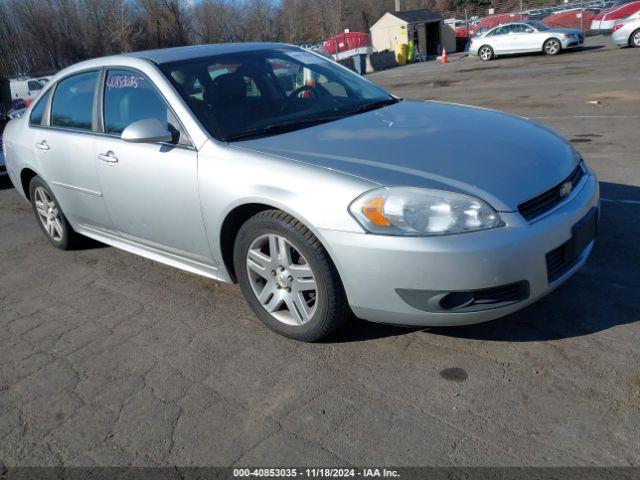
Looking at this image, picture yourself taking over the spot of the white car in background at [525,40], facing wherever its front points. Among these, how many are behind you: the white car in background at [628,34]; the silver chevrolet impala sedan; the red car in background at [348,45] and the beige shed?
2

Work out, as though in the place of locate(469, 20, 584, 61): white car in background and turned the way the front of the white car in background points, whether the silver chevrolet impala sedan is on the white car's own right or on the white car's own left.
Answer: on the white car's own right

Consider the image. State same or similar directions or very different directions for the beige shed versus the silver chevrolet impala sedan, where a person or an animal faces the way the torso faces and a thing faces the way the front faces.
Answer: same or similar directions

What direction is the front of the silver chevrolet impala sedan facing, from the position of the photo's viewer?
facing the viewer and to the right of the viewer

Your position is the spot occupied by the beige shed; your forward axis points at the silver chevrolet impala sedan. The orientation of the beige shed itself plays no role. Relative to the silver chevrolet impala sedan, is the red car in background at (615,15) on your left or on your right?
left

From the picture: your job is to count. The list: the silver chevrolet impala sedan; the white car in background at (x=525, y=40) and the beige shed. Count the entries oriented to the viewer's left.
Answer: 0

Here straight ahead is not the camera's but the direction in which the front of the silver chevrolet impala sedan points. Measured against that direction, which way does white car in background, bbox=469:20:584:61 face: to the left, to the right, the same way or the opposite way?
the same way

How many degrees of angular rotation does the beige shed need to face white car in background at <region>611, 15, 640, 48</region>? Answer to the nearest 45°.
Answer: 0° — it already faces it

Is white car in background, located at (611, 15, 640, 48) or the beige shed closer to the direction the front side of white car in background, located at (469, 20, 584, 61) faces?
the white car in background

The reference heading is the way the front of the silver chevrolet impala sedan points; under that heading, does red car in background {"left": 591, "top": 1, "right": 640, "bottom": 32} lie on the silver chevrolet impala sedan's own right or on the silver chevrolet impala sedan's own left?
on the silver chevrolet impala sedan's own left
